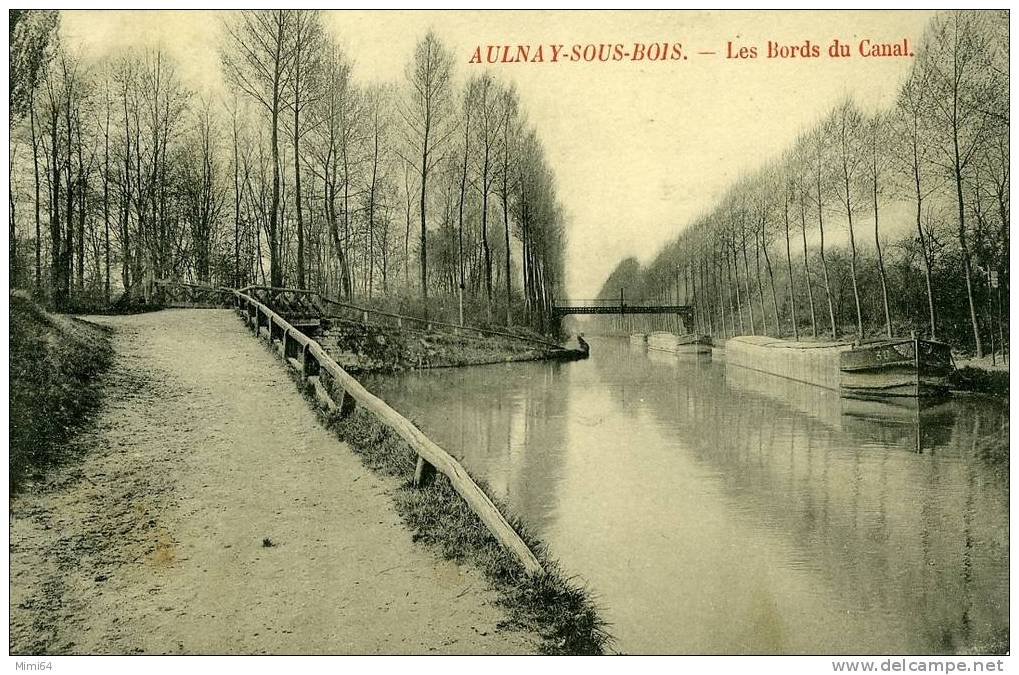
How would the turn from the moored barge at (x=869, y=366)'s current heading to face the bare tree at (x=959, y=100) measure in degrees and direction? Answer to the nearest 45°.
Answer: approximately 45° to its right

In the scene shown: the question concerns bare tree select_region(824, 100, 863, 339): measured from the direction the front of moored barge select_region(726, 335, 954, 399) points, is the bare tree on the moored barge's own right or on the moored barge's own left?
on the moored barge's own right

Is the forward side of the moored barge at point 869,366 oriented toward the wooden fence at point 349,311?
no
